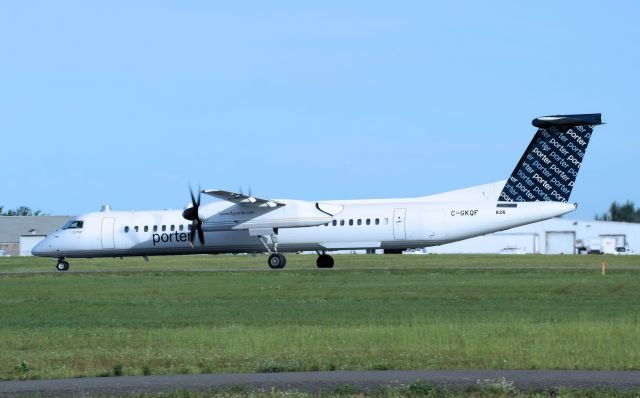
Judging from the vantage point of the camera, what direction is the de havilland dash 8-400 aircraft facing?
facing to the left of the viewer
